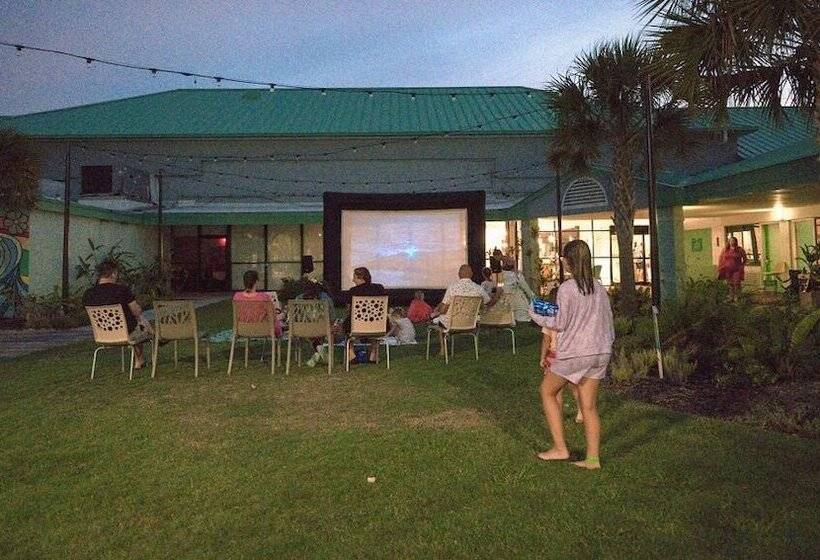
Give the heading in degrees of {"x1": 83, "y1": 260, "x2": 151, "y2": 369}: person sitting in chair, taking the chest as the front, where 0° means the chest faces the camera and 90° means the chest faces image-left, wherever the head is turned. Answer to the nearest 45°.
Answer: approximately 225°

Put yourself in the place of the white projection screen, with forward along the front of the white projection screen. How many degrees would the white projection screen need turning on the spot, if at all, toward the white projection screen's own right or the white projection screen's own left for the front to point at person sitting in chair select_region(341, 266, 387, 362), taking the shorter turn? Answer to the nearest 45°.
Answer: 0° — it already faces them

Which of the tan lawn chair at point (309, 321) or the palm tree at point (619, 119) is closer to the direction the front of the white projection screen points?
the tan lawn chair

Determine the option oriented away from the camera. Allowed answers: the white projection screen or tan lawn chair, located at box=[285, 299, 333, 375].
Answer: the tan lawn chair

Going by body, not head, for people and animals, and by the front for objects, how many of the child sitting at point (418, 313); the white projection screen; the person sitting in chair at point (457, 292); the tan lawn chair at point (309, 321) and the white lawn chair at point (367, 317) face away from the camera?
4

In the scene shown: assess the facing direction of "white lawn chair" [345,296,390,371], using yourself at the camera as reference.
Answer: facing away from the viewer

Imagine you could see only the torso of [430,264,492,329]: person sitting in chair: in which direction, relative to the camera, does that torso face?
away from the camera

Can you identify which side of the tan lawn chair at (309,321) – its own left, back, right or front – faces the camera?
back

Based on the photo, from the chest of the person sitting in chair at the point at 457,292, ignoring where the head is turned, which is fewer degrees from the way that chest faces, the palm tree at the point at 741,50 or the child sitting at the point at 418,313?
the child sitting

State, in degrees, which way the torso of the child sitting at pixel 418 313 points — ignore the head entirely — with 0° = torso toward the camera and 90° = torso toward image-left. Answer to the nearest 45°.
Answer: approximately 180°

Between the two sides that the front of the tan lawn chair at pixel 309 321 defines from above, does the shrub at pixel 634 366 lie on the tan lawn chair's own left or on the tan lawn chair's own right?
on the tan lawn chair's own right

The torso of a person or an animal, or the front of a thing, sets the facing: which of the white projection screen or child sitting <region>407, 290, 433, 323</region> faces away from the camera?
the child sitting
